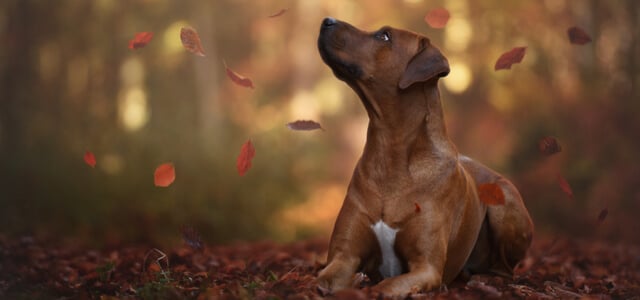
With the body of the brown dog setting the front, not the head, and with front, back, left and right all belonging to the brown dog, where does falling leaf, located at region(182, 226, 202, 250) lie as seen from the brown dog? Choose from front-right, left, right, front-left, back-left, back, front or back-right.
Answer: front-right

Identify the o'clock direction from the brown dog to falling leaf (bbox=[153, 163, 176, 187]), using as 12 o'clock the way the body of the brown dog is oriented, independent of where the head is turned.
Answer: The falling leaf is roughly at 2 o'clock from the brown dog.

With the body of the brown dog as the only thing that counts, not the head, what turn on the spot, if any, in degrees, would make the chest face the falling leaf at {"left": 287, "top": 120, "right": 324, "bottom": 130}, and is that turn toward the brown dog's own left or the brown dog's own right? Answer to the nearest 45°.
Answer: approximately 90° to the brown dog's own right

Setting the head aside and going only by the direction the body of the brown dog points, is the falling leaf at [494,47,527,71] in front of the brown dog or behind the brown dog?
behind

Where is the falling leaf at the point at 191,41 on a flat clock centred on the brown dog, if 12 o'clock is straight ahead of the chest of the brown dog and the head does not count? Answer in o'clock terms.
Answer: The falling leaf is roughly at 2 o'clock from the brown dog.

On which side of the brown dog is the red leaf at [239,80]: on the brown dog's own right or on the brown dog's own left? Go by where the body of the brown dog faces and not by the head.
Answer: on the brown dog's own right

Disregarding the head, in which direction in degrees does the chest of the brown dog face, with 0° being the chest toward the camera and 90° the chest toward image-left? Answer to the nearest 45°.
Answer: approximately 45°

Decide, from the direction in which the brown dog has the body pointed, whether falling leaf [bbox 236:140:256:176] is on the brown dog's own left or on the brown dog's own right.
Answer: on the brown dog's own right
